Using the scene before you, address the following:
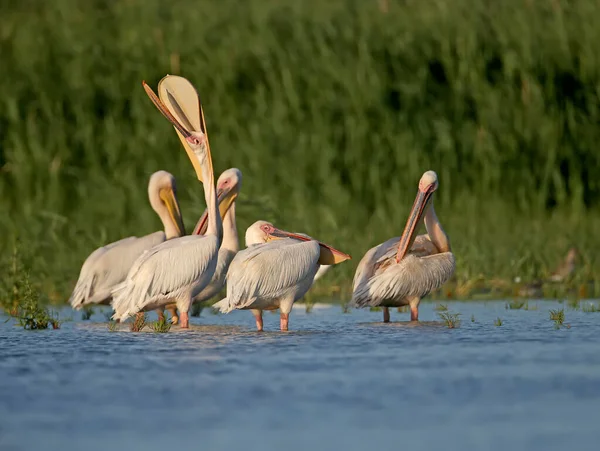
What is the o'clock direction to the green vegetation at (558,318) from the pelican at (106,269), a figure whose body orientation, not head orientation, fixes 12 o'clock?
The green vegetation is roughly at 1 o'clock from the pelican.

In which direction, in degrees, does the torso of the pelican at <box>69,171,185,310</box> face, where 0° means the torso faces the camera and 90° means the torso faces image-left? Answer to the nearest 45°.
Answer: approximately 270°

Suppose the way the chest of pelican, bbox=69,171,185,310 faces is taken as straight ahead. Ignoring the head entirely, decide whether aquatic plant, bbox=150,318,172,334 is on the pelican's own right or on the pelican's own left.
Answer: on the pelican's own right
